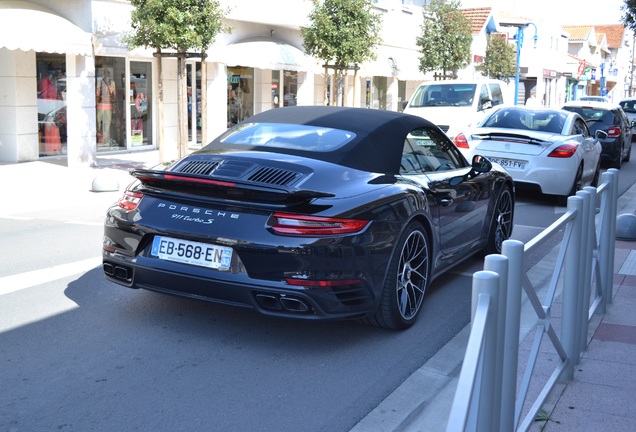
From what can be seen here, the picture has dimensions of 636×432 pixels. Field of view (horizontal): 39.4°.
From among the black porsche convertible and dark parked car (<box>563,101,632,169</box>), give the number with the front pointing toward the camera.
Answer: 0

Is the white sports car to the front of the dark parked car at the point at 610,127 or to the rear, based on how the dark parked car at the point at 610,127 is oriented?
to the rear

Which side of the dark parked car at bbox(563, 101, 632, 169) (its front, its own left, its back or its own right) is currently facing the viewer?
back

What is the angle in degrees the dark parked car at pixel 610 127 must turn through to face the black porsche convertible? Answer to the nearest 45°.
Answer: approximately 180°

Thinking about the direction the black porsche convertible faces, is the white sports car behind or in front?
in front

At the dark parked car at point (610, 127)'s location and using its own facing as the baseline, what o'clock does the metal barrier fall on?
The metal barrier is roughly at 6 o'clock from the dark parked car.

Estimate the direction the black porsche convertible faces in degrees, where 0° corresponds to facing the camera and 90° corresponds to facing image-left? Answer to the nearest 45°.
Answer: approximately 225°
